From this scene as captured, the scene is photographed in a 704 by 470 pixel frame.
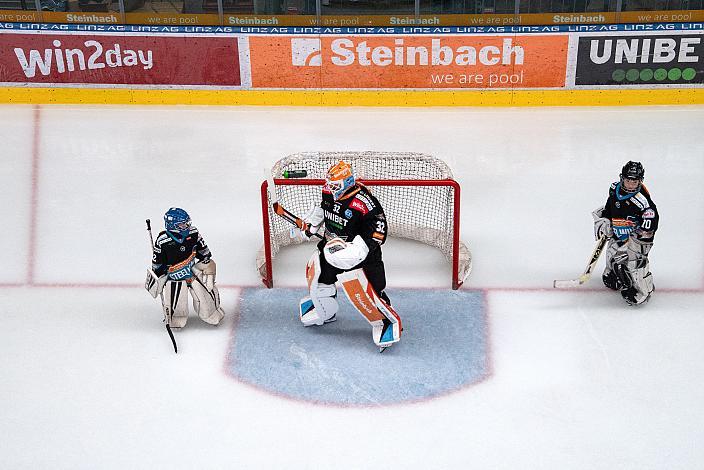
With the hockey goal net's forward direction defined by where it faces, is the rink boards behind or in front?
behind

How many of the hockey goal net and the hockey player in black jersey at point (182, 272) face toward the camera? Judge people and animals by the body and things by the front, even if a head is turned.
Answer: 2

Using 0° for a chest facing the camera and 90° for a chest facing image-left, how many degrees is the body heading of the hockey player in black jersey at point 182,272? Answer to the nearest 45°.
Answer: approximately 0°

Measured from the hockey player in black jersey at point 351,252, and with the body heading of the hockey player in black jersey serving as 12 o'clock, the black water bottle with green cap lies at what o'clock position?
The black water bottle with green cap is roughly at 4 o'clock from the hockey player in black jersey.

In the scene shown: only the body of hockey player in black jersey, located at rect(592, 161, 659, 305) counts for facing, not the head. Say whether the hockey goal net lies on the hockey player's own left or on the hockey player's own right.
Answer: on the hockey player's own right

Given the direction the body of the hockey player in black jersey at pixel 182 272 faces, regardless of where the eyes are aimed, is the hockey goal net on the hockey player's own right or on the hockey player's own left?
on the hockey player's own left

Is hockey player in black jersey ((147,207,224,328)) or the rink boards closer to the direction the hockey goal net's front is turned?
the hockey player in black jersey
